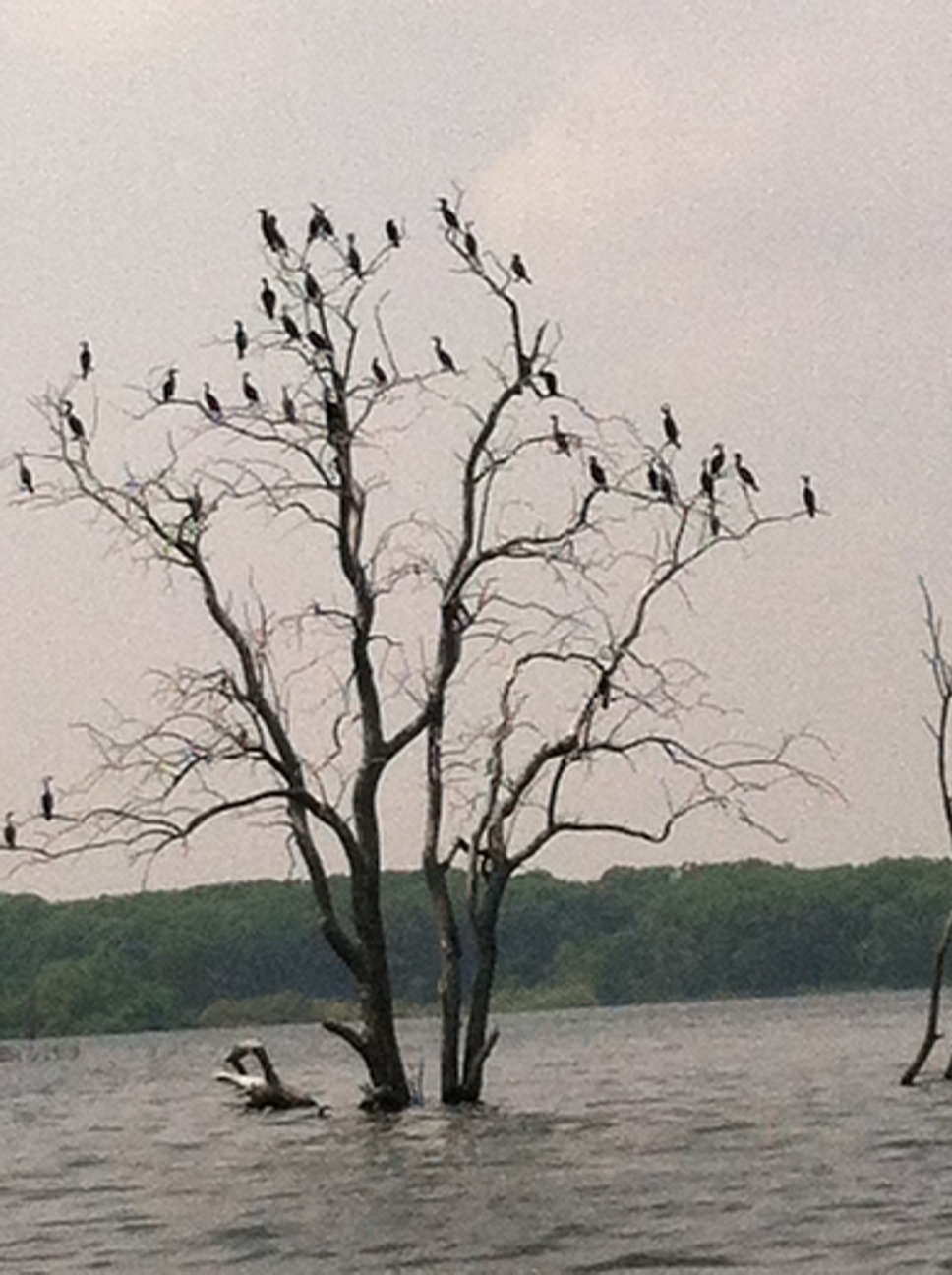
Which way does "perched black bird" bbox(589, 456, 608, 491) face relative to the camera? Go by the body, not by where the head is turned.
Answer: to the viewer's left

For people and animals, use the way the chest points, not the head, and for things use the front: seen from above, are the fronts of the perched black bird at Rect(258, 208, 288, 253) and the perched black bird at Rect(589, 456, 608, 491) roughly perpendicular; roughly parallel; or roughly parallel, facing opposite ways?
roughly parallel

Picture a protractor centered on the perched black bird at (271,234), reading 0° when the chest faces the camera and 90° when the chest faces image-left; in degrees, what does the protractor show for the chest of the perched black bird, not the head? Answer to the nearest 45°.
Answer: approximately 90°

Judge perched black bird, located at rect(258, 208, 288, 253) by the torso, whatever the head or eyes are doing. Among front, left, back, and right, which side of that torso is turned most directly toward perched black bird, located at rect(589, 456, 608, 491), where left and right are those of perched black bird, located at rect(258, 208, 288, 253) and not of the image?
back
